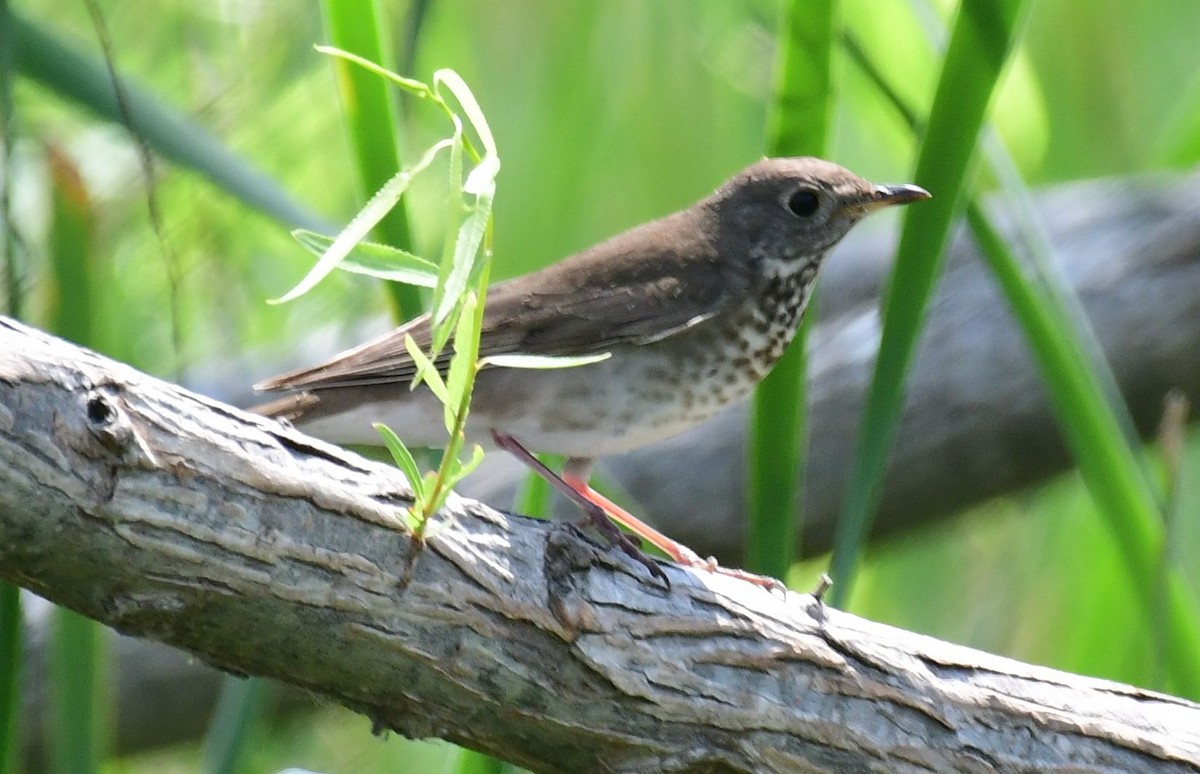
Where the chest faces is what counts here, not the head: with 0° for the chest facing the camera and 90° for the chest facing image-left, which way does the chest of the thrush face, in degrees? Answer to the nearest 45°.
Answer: approximately 270°

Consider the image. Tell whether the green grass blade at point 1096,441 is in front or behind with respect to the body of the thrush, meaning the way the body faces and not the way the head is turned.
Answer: in front

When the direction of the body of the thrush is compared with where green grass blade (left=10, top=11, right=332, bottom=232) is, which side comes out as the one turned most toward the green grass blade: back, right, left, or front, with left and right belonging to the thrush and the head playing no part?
back

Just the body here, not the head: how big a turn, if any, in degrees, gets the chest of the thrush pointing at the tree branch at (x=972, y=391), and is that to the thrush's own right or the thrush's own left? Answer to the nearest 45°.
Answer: approximately 45° to the thrush's own left
